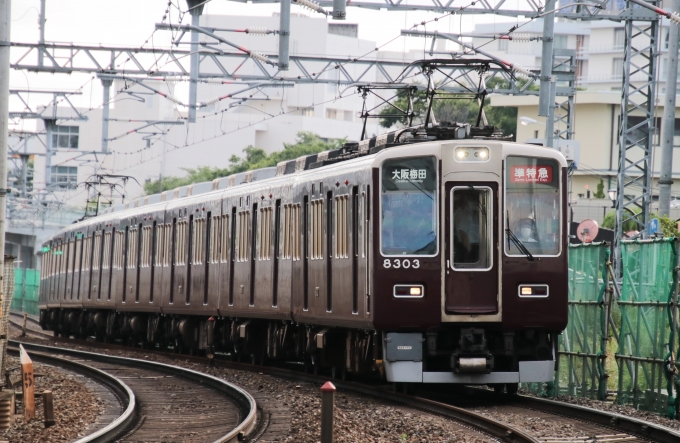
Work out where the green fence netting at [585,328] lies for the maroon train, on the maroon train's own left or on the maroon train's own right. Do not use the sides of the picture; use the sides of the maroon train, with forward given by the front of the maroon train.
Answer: on the maroon train's own left

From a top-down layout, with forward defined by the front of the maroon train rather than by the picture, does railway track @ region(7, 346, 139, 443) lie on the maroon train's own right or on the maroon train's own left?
on the maroon train's own right

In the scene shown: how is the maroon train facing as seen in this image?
toward the camera

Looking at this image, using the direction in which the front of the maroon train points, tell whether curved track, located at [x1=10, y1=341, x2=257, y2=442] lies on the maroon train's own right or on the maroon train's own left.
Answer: on the maroon train's own right

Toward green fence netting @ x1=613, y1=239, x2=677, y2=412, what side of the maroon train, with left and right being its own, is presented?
front
